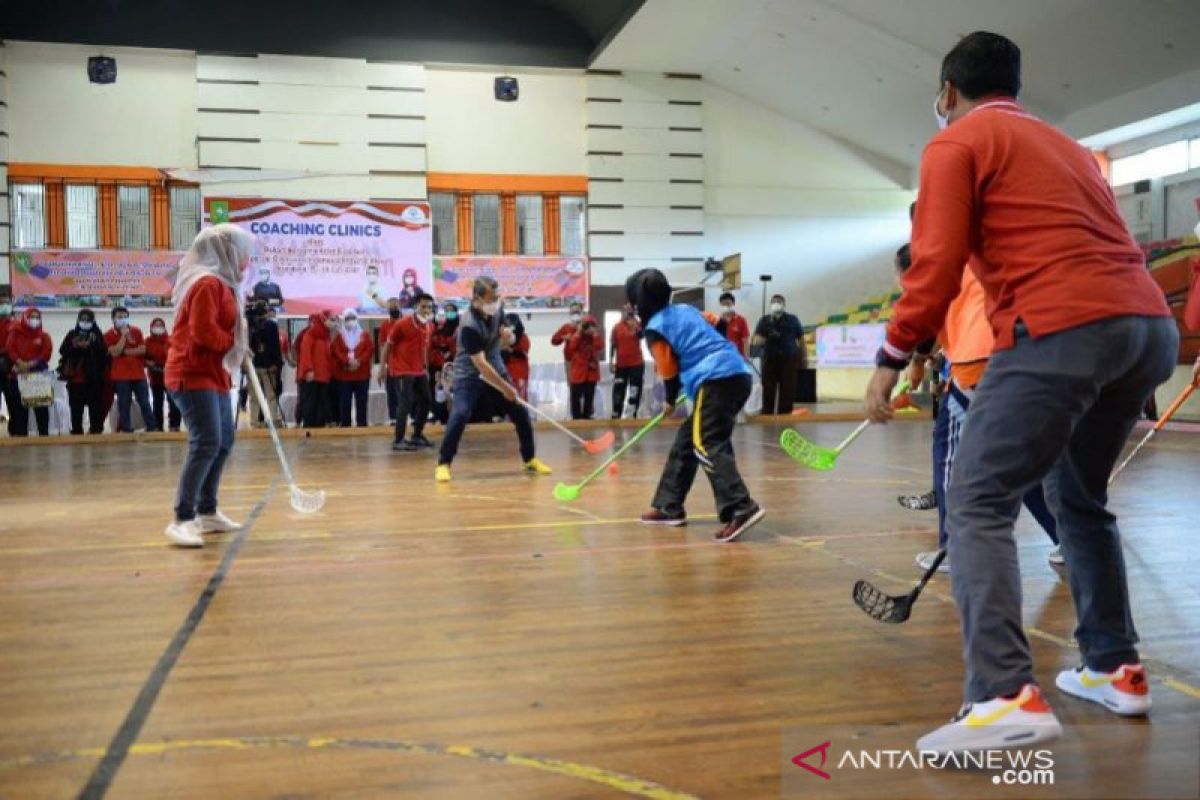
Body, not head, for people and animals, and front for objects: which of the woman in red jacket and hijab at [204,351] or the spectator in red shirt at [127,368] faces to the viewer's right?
the woman in red jacket and hijab

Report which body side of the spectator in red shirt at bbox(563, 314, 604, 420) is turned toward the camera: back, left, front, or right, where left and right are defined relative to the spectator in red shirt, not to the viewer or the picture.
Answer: front

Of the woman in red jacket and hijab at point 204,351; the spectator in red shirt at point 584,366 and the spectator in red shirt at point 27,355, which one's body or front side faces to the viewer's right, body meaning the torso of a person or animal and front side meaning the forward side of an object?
the woman in red jacket and hijab

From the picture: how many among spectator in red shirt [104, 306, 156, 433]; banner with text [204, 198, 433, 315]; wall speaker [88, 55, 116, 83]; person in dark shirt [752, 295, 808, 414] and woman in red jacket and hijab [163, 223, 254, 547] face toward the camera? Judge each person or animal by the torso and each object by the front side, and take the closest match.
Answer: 4

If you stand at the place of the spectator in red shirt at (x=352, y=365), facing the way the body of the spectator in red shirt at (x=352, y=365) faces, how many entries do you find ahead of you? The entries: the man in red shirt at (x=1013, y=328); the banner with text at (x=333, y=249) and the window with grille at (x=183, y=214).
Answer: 1

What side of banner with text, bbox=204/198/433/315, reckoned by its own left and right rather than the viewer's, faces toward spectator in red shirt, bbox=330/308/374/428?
front

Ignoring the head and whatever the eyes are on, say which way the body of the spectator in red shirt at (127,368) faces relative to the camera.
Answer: toward the camera

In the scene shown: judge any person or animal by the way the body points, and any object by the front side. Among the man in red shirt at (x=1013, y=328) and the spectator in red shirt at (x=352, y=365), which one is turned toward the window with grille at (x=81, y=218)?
the man in red shirt

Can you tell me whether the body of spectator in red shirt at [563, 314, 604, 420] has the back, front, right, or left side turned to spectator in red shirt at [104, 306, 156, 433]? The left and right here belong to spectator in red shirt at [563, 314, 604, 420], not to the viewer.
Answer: right

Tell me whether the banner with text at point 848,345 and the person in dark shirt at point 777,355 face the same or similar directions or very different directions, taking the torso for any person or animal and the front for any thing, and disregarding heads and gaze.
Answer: same or similar directions

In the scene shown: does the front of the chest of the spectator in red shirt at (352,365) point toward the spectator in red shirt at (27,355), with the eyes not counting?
no

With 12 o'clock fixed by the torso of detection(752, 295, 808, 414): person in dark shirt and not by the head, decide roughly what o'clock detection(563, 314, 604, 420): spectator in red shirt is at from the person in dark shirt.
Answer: The spectator in red shirt is roughly at 3 o'clock from the person in dark shirt.

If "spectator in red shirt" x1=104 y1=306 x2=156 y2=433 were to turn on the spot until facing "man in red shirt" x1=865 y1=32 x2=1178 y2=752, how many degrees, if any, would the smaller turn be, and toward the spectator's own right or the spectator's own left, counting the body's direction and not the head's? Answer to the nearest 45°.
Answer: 0° — they already face them

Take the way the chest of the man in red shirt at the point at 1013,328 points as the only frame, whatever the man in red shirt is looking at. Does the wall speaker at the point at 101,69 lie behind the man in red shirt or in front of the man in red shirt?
in front

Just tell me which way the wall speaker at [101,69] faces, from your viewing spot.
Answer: facing the viewer

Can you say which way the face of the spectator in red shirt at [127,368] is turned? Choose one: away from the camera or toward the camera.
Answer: toward the camera

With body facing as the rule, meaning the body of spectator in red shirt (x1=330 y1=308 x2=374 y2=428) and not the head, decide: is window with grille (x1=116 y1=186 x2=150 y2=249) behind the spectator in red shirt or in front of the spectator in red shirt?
behind

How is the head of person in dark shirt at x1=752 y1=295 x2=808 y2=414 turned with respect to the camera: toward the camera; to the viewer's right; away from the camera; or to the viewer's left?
toward the camera

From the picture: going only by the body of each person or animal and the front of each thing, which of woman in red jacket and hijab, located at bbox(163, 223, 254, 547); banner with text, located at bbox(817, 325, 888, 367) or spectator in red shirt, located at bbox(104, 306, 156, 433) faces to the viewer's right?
the woman in red jacket and hijab

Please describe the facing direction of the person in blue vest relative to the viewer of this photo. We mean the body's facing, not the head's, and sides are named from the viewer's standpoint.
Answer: facing away from the viewer and to the left of the viewer

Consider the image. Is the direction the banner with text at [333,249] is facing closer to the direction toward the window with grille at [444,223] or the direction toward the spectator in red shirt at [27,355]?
the spectator in red shirt

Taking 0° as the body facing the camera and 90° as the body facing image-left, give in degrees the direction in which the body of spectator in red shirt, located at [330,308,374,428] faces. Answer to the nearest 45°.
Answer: approximately 0°

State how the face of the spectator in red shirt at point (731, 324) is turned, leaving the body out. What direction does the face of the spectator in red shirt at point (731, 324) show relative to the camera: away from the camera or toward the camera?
toward the camera
